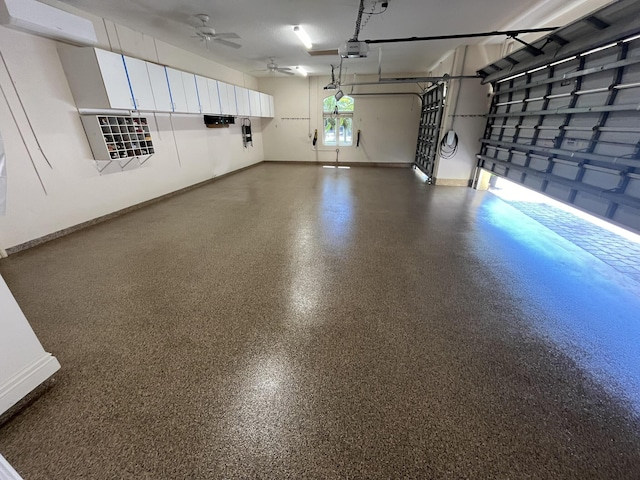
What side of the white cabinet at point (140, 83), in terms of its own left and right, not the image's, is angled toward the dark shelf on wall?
left

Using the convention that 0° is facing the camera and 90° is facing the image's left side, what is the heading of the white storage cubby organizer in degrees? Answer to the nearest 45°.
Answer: approximately 315°

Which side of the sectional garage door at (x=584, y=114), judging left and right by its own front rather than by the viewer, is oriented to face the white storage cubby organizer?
back

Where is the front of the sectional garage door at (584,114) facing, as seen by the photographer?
facing away from the viewer and to the right of the viewer

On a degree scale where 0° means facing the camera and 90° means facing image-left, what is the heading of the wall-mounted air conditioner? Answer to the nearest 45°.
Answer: approximately 315°

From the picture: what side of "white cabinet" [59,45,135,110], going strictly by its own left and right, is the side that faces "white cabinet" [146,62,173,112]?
left

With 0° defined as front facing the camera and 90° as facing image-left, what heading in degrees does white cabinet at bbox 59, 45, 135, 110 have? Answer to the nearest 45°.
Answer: approximately 315°
